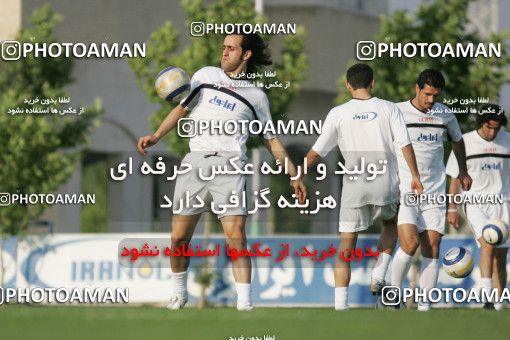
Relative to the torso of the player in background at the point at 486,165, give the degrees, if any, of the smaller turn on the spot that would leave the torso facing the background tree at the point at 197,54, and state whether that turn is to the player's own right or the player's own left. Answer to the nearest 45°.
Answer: approximately 135° to the player's own right

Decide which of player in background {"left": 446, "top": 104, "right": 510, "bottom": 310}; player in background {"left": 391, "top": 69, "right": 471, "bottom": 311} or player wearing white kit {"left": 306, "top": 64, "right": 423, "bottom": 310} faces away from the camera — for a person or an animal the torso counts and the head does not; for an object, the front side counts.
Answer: the player wearing white kit

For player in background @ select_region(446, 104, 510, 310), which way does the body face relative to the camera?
toward the camera

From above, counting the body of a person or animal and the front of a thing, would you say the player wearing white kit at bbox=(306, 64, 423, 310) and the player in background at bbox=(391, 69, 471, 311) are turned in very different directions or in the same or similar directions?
very different directions

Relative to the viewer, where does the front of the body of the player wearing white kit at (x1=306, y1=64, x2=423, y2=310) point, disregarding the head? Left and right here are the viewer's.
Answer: facing away from the viewer

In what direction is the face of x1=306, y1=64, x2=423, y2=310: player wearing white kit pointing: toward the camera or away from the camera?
away from the camera

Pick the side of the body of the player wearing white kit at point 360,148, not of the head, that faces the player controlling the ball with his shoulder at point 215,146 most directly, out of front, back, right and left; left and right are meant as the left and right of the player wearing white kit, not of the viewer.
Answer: left

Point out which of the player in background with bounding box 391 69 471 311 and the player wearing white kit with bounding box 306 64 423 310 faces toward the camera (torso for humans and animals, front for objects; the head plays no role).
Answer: the player in background

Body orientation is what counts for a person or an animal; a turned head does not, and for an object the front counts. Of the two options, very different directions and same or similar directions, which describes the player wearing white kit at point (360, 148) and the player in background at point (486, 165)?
very different directions

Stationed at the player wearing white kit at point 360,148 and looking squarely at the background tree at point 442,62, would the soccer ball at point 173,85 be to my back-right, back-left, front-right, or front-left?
back-left

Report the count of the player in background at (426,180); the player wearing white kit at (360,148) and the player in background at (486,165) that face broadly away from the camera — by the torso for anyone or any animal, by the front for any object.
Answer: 1

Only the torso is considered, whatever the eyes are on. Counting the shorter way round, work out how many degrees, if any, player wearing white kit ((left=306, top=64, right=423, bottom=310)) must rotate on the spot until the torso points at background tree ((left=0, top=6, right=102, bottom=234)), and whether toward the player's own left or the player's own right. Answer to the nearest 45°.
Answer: approximately 45° to the player's own left

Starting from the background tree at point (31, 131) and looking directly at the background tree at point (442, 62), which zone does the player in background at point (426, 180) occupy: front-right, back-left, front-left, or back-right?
front-right
